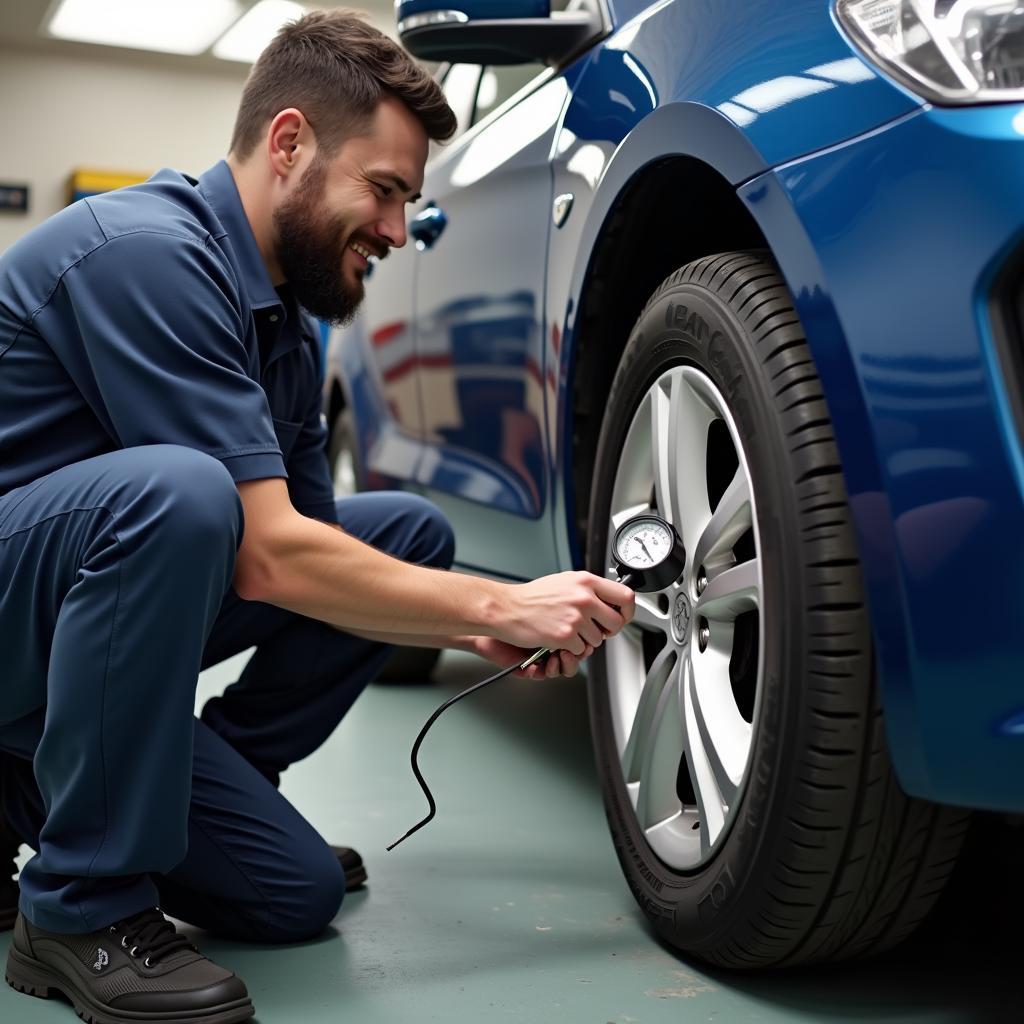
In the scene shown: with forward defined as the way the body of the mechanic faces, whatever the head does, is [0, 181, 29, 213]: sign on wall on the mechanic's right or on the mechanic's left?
on the mechanic's left

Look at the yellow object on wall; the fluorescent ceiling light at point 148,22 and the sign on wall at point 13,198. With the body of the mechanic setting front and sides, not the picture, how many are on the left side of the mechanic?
3

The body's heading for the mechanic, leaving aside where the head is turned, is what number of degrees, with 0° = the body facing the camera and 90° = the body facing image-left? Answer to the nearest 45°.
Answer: approximately 270°

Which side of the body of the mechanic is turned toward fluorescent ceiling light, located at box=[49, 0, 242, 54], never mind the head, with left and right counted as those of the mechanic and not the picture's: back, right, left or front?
left

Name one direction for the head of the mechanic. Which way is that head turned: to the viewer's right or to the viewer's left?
to the viewer's right

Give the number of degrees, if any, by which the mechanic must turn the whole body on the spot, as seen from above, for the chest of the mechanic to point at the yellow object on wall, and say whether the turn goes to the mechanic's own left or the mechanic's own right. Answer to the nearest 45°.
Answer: approximately 90° to the mechanic's own left

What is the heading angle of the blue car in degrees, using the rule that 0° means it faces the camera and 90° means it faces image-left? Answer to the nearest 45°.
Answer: approximately 315°

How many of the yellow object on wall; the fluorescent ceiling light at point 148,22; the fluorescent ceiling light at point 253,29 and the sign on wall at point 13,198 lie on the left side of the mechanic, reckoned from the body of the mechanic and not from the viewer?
4

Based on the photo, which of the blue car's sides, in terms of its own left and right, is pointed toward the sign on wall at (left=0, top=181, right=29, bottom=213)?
back

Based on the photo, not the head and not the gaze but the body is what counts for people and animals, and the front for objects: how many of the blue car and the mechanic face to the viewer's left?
0
